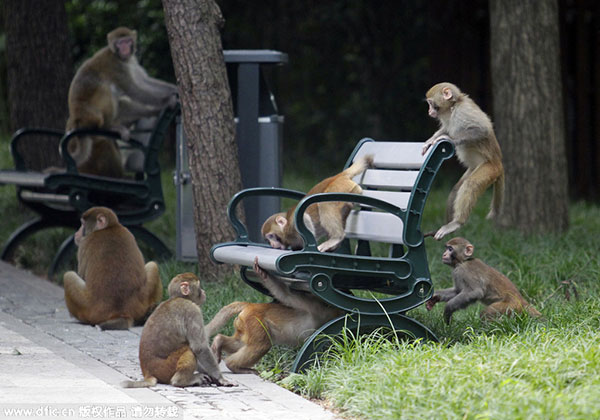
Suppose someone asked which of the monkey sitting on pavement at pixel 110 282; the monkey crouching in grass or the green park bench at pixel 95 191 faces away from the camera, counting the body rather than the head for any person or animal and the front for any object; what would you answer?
the monkey sitting on pavement

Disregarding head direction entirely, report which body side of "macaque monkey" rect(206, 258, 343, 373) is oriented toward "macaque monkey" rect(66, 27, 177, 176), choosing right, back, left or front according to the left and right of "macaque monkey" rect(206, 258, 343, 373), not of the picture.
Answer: left

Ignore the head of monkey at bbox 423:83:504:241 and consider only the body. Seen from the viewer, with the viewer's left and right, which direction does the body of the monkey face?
facing to the left of the viewer

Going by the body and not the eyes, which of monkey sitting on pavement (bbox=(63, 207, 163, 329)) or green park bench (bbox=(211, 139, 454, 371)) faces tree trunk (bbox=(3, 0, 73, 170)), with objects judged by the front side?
the monkey sitting on pavement

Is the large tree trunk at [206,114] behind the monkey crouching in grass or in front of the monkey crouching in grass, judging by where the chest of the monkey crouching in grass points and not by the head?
in front

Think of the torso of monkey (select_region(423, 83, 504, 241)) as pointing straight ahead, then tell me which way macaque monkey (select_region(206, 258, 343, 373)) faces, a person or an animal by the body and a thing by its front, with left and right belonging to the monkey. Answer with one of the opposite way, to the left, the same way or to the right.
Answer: the opposite way

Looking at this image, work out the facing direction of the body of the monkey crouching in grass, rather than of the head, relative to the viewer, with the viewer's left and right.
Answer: facing to the left of the viewer

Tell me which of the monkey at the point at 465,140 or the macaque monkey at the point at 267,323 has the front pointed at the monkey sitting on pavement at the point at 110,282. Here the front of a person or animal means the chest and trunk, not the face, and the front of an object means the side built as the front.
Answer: the monkey

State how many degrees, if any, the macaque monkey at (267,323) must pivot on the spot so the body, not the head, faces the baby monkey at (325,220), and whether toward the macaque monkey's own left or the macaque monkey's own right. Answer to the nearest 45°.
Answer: approximately 45° to the macaque monkey's own left

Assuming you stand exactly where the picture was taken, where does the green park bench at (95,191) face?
facing the viewer and to the left of the viewer

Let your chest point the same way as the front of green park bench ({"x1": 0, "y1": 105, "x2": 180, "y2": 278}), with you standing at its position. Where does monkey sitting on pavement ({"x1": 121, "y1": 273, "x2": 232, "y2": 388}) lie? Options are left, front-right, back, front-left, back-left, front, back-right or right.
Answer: front-left

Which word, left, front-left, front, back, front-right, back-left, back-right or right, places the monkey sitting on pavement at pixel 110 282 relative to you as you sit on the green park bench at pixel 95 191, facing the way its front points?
front-left

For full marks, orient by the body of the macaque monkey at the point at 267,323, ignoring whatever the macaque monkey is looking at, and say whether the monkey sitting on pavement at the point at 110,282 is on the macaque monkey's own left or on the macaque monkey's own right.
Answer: on the macaque monkey's own left

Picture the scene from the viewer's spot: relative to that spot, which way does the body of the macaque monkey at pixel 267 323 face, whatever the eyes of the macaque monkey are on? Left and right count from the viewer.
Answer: facing to the right of the viewer

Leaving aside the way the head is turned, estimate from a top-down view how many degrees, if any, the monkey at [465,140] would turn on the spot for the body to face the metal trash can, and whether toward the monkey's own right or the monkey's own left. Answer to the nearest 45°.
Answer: approximately 45° to the monkey's own right

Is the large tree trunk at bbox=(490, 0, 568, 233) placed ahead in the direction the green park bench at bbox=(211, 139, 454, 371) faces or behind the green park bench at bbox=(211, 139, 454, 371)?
behind

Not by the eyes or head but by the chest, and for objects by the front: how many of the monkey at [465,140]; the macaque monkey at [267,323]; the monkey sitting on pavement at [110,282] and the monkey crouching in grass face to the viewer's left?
2
